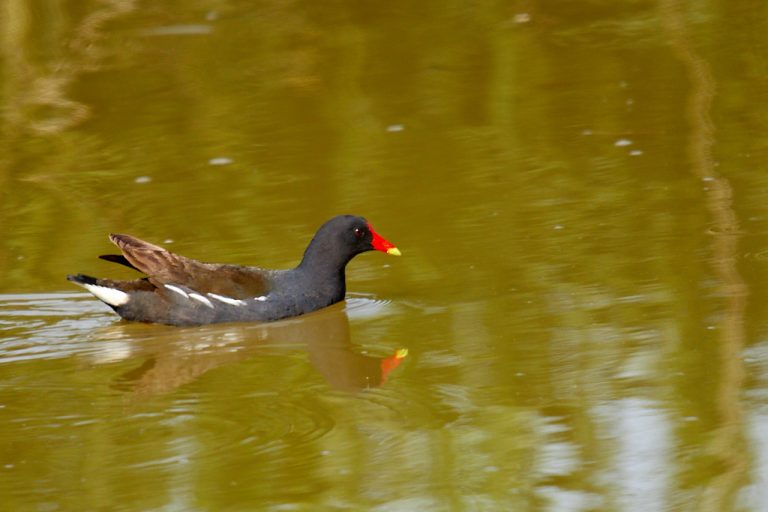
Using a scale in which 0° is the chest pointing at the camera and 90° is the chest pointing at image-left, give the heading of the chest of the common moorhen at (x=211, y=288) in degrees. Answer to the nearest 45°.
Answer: approximately 270°
